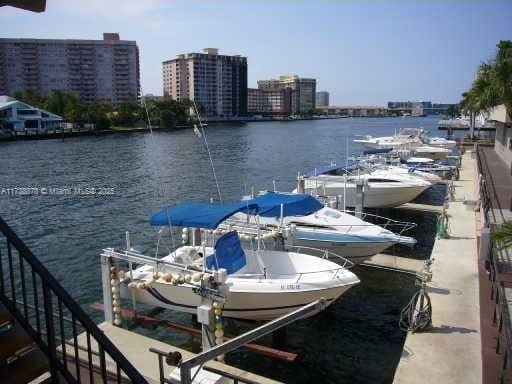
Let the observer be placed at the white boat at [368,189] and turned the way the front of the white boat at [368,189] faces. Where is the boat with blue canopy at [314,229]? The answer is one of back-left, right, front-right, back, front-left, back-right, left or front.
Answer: right

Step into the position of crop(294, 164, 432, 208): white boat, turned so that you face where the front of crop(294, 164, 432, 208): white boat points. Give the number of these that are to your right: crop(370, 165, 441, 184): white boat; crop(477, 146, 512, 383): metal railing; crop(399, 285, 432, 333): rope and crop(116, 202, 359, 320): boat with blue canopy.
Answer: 3

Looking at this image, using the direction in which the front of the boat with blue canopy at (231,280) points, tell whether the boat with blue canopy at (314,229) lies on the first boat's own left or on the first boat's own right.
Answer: on the first boat's own left

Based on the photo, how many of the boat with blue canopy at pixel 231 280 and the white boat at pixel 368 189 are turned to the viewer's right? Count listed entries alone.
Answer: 2

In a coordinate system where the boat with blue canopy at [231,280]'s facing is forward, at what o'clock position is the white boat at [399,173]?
The white boat is roughly at 10 o'clock from the boat with blue canopy.

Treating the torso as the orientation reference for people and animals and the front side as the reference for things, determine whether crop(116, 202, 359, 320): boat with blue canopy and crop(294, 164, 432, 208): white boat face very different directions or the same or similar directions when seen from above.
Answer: same or similar directions

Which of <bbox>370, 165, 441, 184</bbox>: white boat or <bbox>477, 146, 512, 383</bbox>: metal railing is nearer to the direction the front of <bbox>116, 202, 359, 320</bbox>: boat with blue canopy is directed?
the metal railing

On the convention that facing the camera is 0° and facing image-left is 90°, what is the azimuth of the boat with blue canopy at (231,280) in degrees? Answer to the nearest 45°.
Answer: approximately 270°

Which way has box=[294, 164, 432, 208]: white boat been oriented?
to the viewer's right

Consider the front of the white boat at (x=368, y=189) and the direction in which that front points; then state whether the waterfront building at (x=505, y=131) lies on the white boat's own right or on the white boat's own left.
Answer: on the white boat's own left

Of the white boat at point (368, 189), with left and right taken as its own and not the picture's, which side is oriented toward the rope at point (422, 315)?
right
